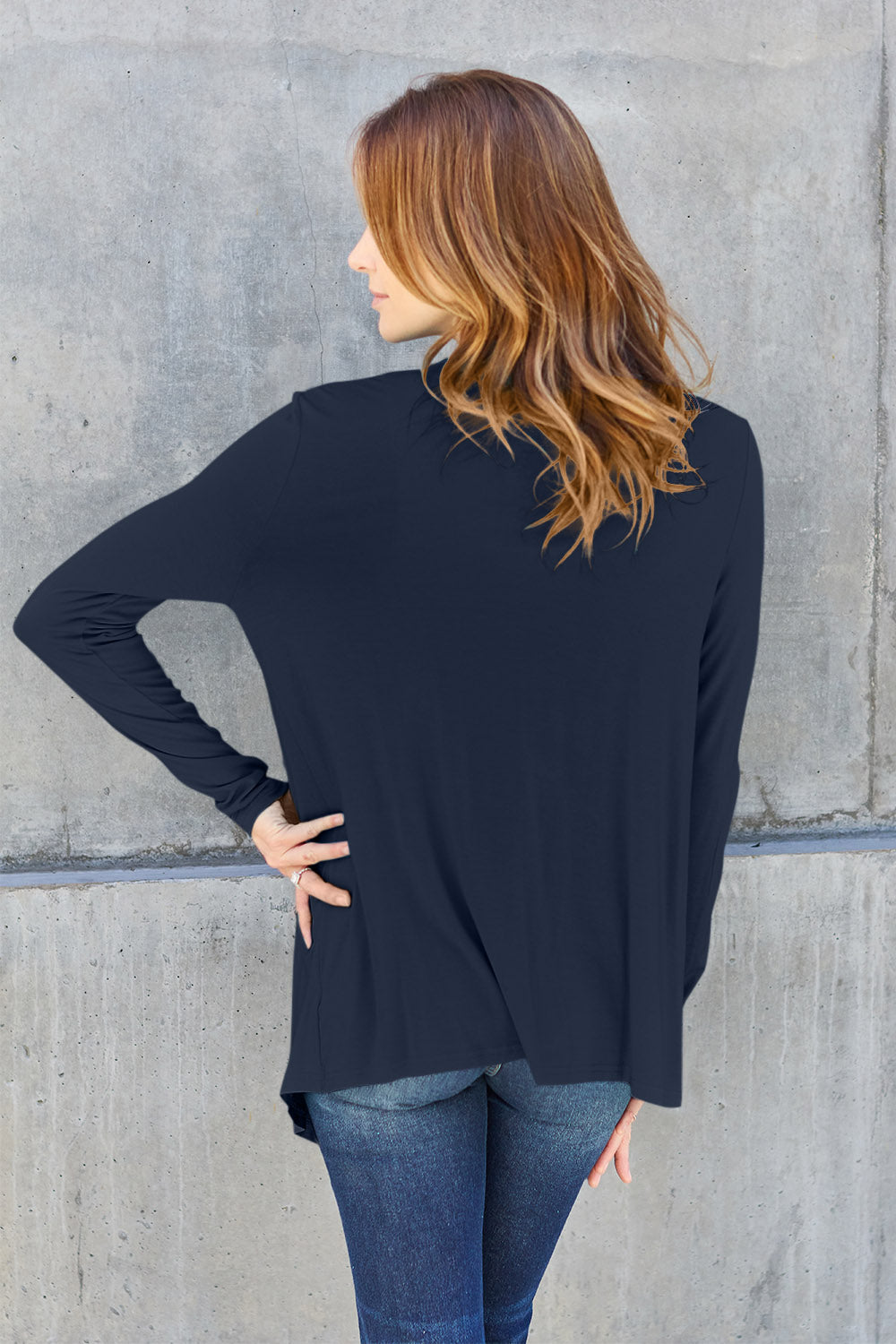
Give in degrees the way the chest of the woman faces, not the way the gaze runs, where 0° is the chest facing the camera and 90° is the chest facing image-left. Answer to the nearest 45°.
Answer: approximately 180°

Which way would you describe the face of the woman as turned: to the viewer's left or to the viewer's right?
to the viewer's left
